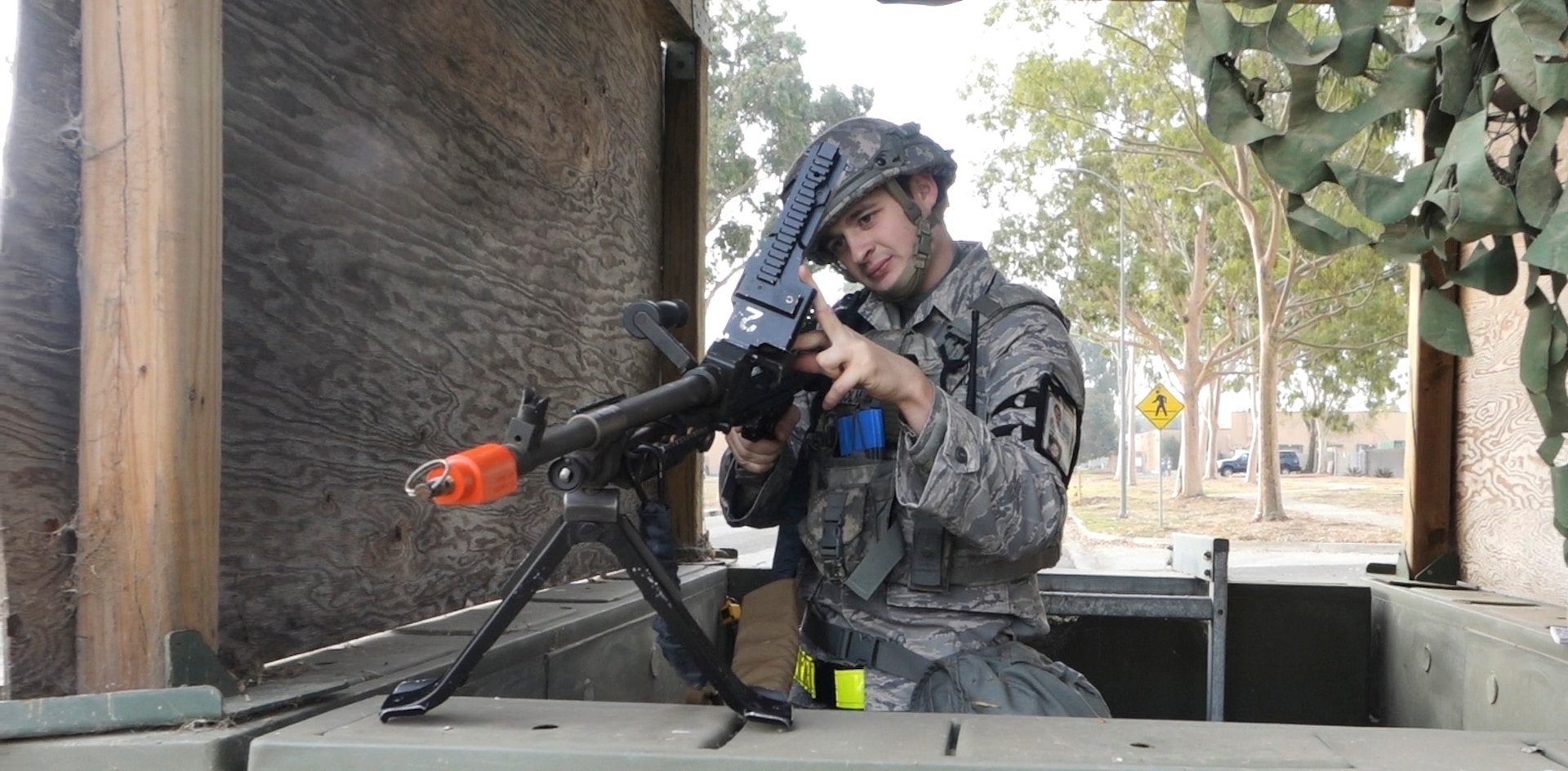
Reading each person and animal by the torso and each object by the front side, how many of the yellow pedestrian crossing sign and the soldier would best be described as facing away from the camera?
0

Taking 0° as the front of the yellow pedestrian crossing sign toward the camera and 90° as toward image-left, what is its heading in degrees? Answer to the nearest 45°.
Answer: approximately 0°

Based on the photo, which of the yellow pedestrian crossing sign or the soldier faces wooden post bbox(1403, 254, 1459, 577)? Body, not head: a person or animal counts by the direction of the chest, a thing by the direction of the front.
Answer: the yellow pedestrian crossing sign

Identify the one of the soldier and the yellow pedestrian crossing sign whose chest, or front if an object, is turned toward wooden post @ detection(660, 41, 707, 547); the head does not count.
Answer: the yellow pedestrian crossing sign

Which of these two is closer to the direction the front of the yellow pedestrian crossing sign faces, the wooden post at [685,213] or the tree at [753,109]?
the wooden post

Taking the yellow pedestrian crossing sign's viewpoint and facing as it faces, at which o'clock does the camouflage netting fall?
The camouflage netting is roughly at 12 o'clock from the yellow pedestrian crossing sign.

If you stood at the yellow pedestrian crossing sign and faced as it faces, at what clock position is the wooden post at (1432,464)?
The wooden post is roughly at 12 o'clock from the yellow pedestrian crossing sign.

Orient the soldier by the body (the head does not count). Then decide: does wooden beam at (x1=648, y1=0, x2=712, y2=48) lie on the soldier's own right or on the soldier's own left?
on the soldier's own right

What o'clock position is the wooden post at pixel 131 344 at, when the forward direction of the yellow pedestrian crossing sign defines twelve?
The wooden post is roughly at 12 o'clock from the yellow pedestrian crossing sign.

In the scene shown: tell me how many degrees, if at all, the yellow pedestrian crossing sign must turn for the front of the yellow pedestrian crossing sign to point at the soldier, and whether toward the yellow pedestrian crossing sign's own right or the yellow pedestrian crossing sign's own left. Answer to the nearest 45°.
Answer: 0° — it already faces them

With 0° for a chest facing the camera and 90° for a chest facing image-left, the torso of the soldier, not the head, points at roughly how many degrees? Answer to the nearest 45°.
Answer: approximately 45°
